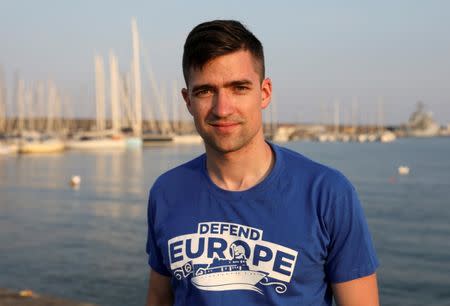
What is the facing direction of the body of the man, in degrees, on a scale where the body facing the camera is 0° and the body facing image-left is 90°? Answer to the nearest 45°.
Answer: approximately 45°
